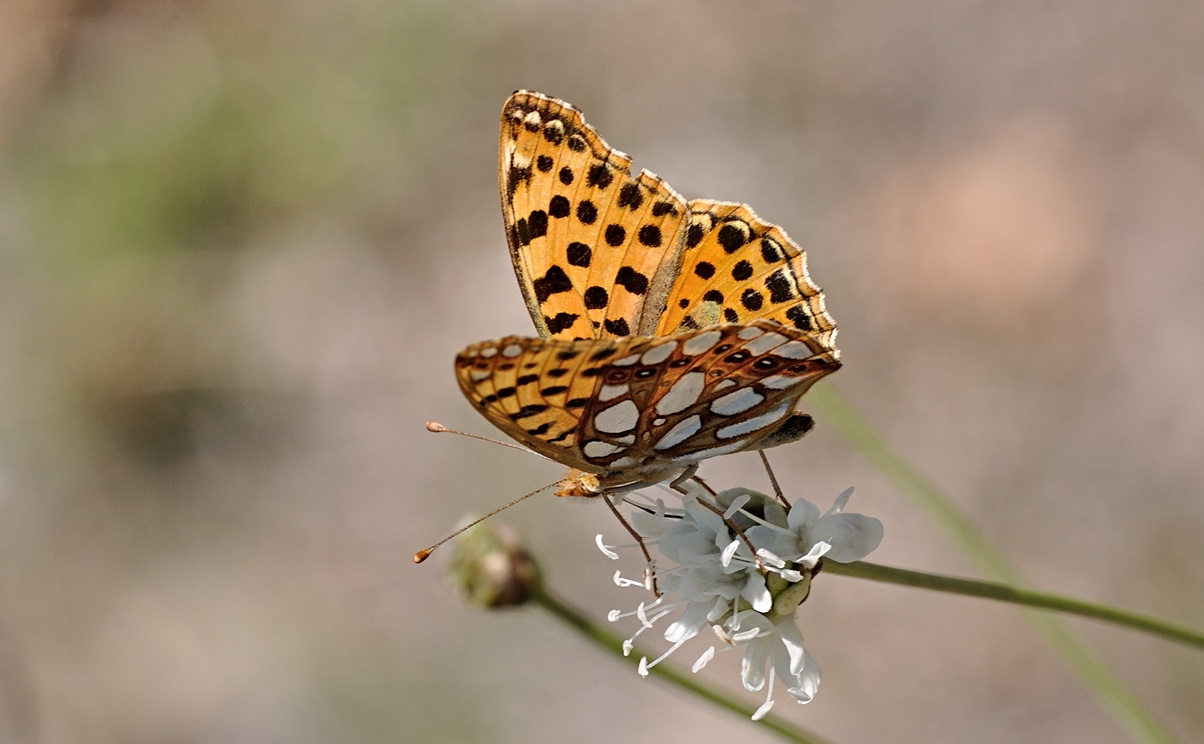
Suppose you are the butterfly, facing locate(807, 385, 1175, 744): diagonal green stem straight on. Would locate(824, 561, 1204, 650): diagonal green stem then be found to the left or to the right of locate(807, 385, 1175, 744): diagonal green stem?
right

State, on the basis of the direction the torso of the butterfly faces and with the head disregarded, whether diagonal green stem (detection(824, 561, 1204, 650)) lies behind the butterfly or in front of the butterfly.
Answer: behind

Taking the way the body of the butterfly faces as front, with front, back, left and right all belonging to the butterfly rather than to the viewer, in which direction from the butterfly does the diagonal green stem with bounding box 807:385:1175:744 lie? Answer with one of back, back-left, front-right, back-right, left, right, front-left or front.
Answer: back

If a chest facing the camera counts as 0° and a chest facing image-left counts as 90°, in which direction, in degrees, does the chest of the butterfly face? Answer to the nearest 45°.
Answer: approximately 90°
